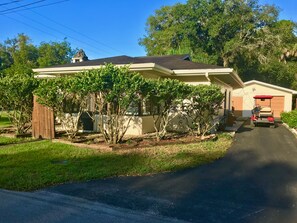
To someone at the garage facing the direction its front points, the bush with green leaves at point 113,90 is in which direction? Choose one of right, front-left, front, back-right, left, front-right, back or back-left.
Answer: front

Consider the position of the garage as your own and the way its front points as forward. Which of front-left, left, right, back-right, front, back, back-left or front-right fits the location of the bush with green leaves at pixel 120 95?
front

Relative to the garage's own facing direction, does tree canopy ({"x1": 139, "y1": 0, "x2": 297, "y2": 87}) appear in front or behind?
behind

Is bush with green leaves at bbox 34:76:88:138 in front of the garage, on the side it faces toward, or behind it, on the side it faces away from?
in front

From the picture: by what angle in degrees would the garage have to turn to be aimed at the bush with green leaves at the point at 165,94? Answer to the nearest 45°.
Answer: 0° — it already faces it

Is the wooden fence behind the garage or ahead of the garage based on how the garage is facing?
ahead

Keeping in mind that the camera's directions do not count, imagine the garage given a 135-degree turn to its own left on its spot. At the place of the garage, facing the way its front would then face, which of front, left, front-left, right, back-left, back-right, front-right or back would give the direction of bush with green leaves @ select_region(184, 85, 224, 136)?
back-right

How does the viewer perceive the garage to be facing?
facing the viewer
